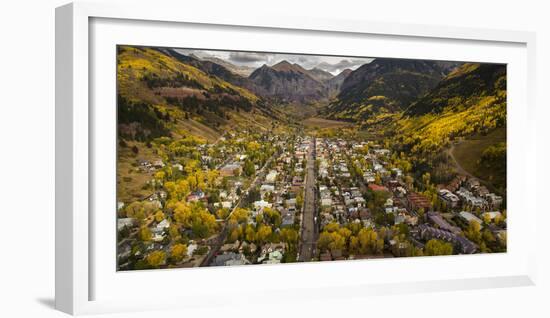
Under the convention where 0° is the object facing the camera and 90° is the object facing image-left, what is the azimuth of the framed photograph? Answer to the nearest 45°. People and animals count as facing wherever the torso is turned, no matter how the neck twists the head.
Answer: approximately 315°
